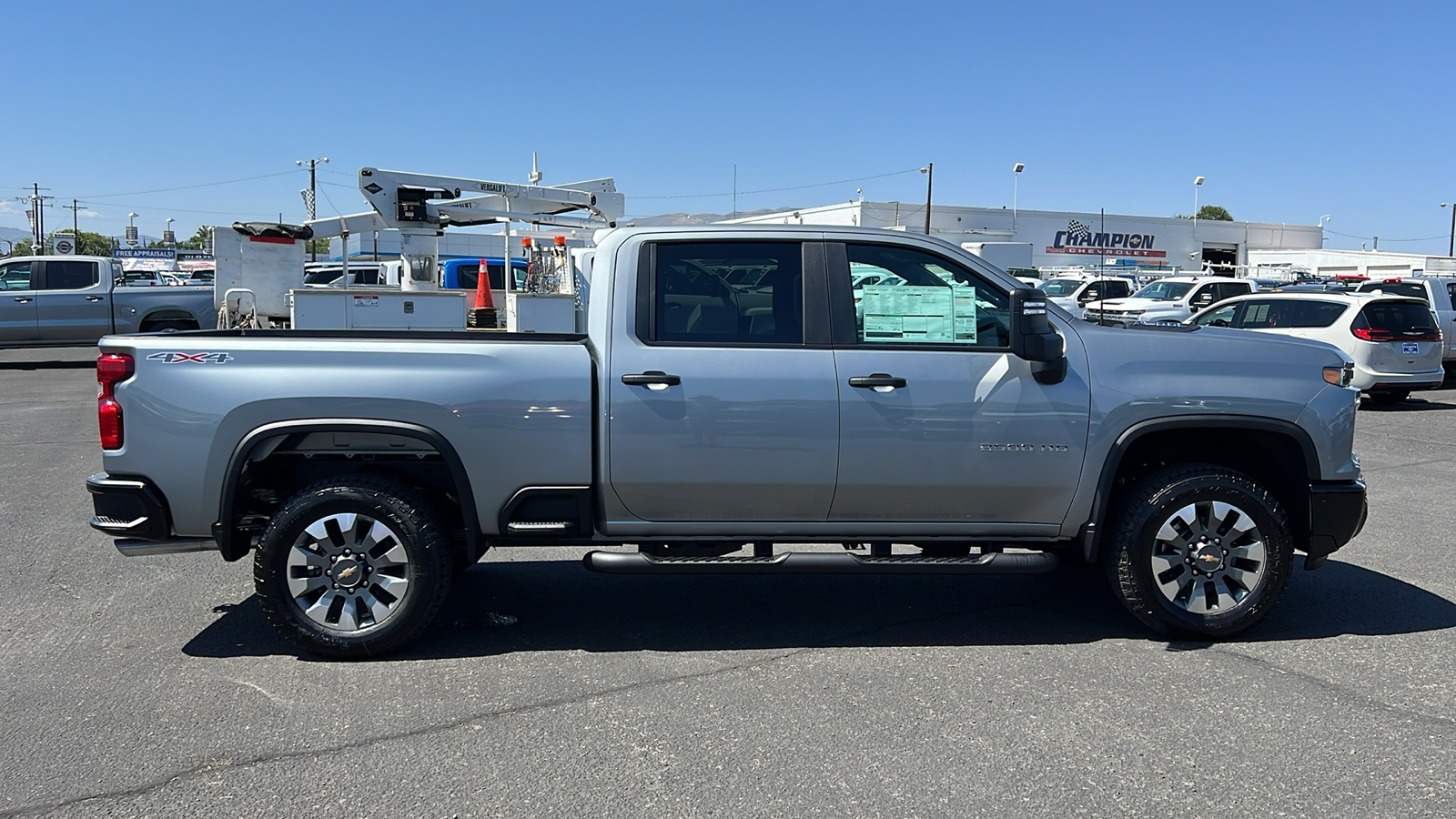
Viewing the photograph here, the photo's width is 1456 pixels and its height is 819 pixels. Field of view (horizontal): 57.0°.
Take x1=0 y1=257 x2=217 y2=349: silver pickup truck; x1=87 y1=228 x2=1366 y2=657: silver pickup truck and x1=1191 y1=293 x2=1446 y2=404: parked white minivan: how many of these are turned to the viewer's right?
1

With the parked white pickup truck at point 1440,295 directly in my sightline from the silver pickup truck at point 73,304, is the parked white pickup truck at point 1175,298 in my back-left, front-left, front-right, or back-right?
front-left

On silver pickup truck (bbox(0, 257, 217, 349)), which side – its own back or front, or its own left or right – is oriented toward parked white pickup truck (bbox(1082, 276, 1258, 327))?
back

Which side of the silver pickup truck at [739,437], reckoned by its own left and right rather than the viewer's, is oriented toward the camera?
right

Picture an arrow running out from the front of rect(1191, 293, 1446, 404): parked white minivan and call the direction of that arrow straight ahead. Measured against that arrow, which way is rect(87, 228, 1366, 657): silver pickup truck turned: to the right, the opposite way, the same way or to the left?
to the right

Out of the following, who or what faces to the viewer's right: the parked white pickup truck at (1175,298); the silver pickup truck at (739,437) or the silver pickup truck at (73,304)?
the silver pickup truck at (739,437)

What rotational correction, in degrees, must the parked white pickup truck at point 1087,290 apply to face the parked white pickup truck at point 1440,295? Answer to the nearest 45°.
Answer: approximately 90° to its left

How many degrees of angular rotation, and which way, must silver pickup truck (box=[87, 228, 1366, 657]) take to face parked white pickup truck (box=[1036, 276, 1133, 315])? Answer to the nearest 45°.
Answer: approximately 90° to its left

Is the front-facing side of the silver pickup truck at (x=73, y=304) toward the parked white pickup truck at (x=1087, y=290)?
no

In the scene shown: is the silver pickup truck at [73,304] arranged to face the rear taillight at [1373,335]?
no

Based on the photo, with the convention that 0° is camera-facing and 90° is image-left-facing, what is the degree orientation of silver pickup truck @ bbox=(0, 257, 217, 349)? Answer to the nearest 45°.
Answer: approximately 90°

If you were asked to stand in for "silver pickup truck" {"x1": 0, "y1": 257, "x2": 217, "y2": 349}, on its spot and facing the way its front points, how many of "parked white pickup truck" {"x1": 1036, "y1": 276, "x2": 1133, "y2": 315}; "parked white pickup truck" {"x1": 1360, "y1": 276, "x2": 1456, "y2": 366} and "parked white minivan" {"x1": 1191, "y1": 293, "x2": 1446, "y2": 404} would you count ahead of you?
0

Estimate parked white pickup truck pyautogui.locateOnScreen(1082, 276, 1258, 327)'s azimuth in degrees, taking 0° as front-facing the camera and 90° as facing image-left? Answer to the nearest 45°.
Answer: approximately 45°

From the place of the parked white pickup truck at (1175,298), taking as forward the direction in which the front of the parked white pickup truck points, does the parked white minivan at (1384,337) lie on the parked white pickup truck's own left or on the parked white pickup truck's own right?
on the parked white pickup truck's own left

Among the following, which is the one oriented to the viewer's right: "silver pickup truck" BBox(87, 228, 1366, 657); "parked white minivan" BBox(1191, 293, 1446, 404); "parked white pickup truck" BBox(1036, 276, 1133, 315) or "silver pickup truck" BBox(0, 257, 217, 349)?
"silver pickup truck" BBox(87, 228, 1366, 657)

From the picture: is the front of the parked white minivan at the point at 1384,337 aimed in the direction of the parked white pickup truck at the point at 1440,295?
no

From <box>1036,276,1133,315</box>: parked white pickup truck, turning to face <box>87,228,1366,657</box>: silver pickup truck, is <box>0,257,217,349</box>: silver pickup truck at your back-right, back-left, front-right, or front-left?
front-right
